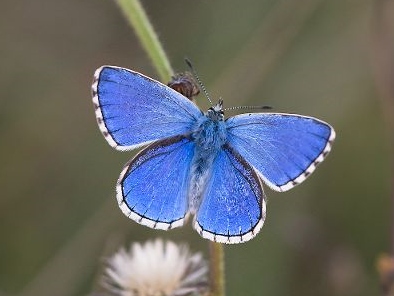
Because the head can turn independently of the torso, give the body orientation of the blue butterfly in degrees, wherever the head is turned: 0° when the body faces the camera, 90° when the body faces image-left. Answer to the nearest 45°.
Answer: approximately 180°
